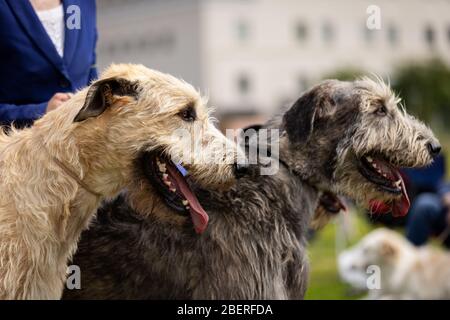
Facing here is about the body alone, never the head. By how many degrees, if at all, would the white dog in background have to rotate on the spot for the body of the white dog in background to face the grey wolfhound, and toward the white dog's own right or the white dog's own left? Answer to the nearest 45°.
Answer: approximately 90° to the white dog's own left

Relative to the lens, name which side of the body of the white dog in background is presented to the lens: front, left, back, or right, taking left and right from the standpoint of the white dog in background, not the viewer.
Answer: left

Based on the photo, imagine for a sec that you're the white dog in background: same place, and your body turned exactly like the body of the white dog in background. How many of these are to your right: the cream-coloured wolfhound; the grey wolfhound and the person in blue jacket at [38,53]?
0

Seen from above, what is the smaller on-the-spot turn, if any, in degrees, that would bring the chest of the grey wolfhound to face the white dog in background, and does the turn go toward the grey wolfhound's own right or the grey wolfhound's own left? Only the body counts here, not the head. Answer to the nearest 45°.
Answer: approximately 90° to the grey wolfhound's own left

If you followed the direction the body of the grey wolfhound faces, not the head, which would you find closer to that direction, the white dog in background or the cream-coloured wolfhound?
the white dog in background

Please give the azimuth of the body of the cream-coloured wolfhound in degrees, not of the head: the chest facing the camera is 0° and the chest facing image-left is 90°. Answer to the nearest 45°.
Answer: approximately 270°

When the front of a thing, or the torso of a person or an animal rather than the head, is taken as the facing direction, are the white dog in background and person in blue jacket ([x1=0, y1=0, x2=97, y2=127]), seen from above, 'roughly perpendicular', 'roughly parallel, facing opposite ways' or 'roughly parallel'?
roughly perpendicular

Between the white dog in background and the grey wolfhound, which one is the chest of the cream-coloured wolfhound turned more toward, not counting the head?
the grey wolfhound

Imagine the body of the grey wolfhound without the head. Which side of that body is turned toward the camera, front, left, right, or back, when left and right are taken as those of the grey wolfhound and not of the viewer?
right

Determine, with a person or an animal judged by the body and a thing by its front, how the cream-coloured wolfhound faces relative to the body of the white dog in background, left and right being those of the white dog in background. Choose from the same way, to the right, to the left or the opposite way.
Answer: the opposite way

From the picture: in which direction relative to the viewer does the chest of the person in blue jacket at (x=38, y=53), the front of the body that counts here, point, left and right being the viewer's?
facing the viewer and to the right of the viewer

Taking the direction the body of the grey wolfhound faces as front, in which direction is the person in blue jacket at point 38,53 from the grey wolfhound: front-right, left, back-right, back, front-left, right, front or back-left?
back
